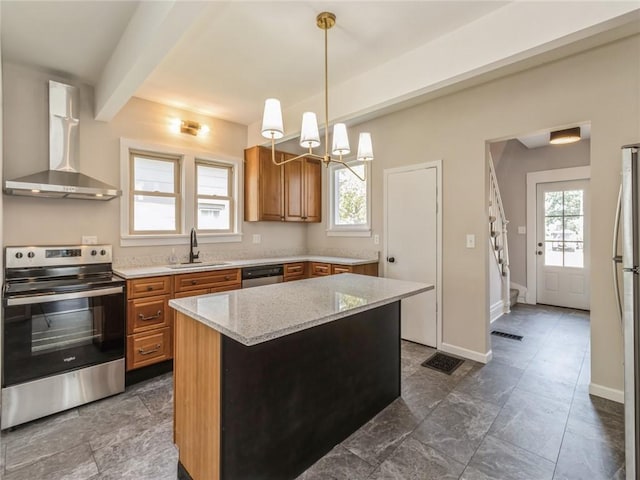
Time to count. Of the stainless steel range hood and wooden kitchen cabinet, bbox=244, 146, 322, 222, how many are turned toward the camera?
2

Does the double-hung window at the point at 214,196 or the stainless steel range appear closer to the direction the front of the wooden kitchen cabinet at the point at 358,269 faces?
the stainless steel range

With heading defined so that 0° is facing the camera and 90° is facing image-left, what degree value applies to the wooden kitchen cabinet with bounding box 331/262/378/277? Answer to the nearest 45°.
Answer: approximately 45°

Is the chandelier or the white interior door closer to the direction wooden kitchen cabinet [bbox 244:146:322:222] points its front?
the chandelier

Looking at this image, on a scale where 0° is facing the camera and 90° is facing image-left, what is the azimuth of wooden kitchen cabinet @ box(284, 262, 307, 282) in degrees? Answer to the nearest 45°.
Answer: approximately 315°

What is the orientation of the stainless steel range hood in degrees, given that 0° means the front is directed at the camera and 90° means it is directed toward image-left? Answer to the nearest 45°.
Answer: approximately 0°

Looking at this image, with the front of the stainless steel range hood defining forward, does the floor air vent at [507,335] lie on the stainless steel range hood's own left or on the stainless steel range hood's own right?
on the stainless steel range hood's own left

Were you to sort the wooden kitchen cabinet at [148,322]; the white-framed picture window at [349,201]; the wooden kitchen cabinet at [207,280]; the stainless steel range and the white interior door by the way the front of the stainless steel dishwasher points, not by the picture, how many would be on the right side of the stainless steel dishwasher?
3
